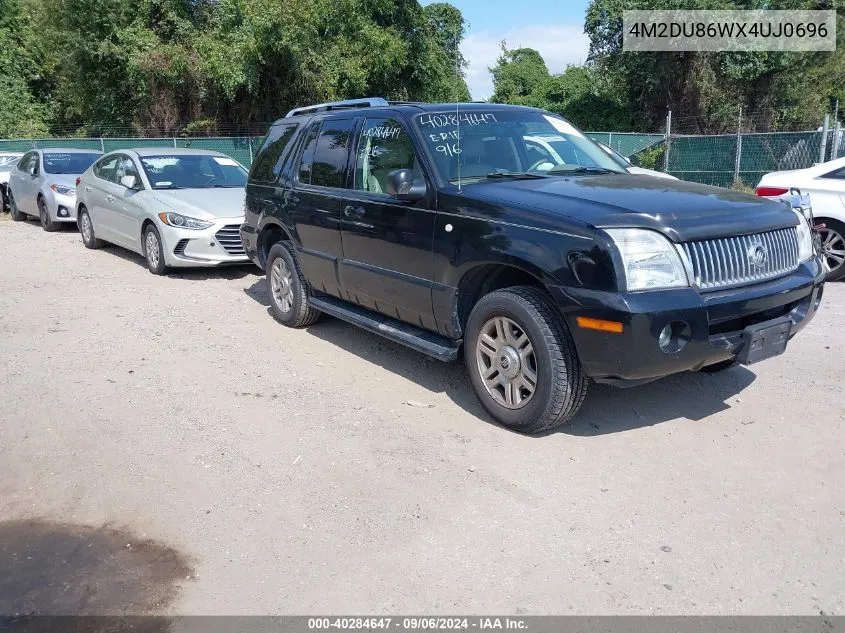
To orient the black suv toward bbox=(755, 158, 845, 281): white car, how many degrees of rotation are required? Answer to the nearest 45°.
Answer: approximately 90° to its left

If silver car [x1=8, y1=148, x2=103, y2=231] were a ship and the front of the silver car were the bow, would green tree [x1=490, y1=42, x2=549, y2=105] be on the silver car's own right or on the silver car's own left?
on the silver car's own left

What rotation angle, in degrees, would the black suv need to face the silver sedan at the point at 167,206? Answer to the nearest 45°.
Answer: approximately 180°

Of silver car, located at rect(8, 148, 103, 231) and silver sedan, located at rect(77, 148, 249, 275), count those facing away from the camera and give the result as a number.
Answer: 0

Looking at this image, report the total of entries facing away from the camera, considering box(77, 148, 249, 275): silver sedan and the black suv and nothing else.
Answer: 0

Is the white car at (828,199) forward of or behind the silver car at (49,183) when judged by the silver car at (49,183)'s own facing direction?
forward

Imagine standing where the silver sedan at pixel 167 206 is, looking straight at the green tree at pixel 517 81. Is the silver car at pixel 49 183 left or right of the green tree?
left

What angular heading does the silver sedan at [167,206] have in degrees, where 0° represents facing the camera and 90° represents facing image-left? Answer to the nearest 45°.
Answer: approximately 315°

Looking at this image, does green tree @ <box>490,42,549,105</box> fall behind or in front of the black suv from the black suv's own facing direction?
behind

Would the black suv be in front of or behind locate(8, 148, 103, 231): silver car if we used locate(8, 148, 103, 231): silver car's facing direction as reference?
in front

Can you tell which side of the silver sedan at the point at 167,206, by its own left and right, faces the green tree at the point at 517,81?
left

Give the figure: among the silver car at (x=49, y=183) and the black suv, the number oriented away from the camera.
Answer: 0

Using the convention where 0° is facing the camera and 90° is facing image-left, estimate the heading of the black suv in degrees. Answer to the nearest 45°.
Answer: approximately 315°

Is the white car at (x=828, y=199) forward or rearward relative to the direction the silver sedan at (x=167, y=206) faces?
forward

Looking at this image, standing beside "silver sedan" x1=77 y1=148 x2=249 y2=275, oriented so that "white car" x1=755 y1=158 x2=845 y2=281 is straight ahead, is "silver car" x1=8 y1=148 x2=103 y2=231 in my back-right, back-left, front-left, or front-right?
back-left
